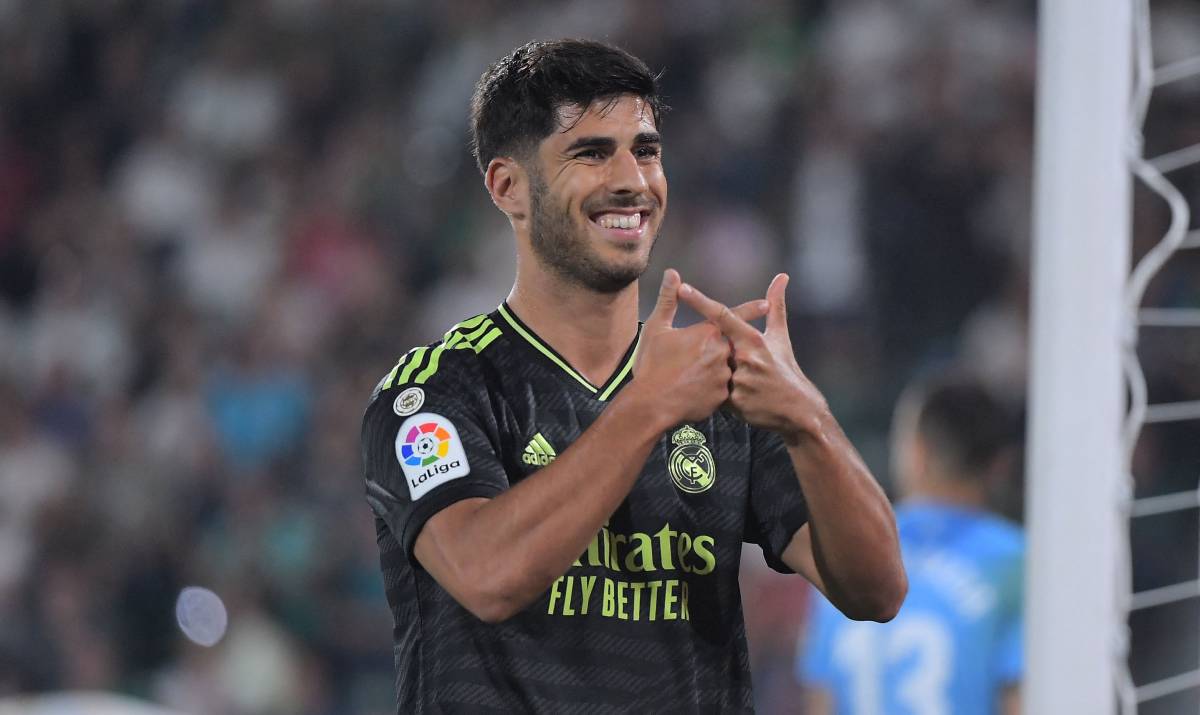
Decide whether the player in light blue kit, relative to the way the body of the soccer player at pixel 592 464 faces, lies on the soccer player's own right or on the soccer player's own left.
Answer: on the soccer player's own left

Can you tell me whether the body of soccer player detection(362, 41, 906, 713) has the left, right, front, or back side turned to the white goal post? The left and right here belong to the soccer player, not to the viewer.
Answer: left

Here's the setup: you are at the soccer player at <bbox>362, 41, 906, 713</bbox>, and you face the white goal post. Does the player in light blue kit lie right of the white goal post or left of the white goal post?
left

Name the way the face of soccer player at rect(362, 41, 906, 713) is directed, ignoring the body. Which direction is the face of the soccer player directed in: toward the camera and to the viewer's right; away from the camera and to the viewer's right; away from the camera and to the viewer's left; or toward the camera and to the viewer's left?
toward the camera and to the viewer's right

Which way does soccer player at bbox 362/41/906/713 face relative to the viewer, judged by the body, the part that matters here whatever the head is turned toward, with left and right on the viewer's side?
facing the viewer and to the right of the viewer

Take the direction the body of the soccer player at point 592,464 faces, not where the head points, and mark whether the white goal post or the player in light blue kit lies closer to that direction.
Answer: the white goal post
